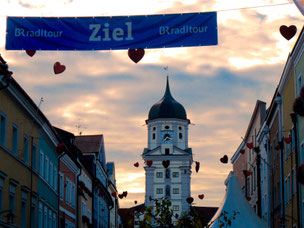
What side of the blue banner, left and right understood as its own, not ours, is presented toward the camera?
front
